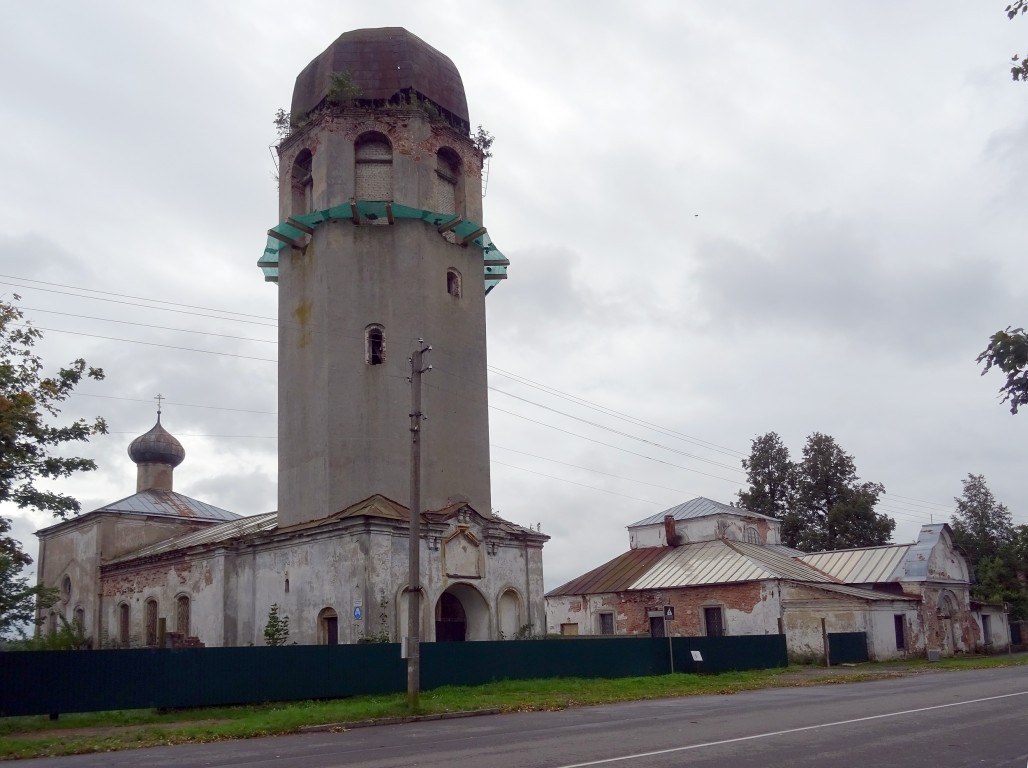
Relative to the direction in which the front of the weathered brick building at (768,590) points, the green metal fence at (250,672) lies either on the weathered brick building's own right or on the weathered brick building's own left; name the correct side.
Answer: on the weathered brick building's own right

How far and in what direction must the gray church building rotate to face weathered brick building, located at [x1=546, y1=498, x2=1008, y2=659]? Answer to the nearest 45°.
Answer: approximately 90° to its left

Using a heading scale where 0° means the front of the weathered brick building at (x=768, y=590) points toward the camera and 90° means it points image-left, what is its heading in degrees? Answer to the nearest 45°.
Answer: approximately 315°

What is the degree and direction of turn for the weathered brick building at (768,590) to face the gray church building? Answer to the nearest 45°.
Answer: approximately 90° to its right

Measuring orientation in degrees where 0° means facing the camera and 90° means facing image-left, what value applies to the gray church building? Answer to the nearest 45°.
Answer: approximately 315°
